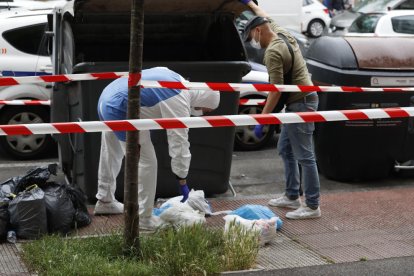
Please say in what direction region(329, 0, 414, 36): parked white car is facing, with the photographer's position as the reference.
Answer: facing the viewer and to the left of the viewer

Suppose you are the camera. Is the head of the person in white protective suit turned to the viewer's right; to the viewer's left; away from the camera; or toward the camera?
to the viewer's right

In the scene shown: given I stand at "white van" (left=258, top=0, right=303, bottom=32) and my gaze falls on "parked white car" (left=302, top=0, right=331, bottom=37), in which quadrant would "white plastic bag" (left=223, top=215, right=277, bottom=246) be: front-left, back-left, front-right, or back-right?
back-right

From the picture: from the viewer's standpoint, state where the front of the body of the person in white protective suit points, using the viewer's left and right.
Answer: facing to the right of the viewer

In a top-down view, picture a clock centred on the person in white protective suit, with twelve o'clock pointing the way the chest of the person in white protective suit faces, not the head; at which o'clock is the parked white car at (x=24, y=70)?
The parked white car is roughly at 8 o'clock from the person in white protective suit.

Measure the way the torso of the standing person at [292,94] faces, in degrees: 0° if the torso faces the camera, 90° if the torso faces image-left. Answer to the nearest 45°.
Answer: approximately 90°

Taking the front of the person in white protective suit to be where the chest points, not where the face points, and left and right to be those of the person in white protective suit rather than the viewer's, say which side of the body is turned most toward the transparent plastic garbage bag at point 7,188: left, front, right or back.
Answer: back

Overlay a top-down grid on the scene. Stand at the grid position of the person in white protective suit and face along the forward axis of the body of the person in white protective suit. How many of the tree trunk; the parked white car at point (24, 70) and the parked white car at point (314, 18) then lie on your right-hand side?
1

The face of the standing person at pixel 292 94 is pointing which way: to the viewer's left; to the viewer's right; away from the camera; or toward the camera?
to the viewer's left

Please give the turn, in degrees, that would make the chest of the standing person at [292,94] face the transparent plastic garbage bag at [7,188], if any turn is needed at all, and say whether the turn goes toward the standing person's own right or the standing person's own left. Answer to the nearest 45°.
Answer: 0° — they already face it

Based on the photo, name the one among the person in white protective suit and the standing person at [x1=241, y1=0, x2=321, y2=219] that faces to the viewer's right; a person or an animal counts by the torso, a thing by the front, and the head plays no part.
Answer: the person in white protective suit
